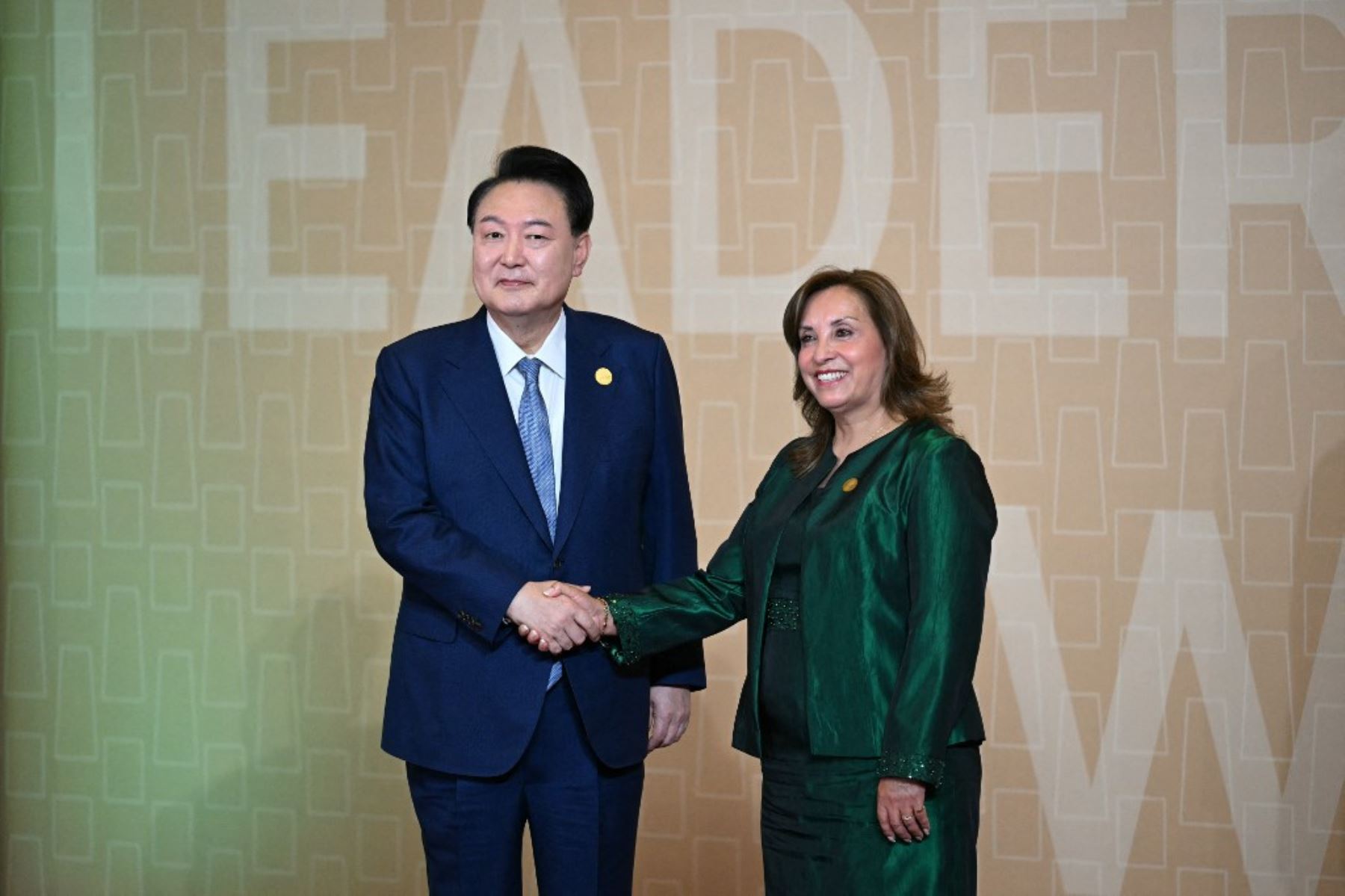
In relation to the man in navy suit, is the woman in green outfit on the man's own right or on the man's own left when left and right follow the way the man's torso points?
on the man's own left

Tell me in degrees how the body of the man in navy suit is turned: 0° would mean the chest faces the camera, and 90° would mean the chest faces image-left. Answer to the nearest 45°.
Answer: approximately 0°

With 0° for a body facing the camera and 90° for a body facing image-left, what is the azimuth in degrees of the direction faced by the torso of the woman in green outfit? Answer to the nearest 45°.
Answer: approximately 45°

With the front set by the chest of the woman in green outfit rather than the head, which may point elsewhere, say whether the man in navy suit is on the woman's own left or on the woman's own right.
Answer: on the woman's own right
